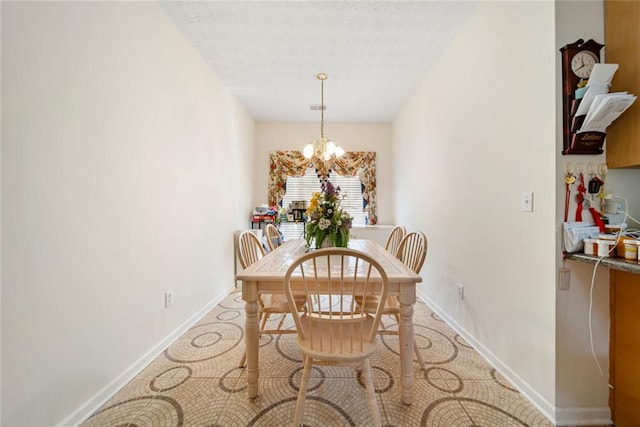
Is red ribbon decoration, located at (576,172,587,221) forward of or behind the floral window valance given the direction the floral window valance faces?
forward

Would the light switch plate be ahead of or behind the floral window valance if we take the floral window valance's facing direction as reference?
ahead

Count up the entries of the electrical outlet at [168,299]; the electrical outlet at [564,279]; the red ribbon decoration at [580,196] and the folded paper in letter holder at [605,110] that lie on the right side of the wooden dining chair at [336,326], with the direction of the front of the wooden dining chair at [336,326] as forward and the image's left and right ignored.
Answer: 3

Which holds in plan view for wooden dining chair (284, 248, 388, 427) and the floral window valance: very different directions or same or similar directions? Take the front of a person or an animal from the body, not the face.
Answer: very different directions

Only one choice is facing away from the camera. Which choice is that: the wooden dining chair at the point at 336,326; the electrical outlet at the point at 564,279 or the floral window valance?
the wooden dining chair

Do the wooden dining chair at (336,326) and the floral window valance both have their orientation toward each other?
yes

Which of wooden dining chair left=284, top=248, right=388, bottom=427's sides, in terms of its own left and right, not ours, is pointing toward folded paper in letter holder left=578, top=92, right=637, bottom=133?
right

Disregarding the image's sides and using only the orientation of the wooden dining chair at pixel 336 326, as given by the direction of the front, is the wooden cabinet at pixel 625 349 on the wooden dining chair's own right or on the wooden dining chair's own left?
on the wooden dining chair's own right

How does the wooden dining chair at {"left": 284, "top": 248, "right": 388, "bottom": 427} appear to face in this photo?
away from the camera

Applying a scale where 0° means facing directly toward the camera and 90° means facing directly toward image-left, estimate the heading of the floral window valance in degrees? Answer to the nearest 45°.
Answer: approximately 0°

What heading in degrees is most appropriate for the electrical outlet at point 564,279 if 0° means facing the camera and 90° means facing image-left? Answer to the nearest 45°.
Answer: approximately 0°

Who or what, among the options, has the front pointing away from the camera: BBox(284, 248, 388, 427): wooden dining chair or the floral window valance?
the wooden dining chair
